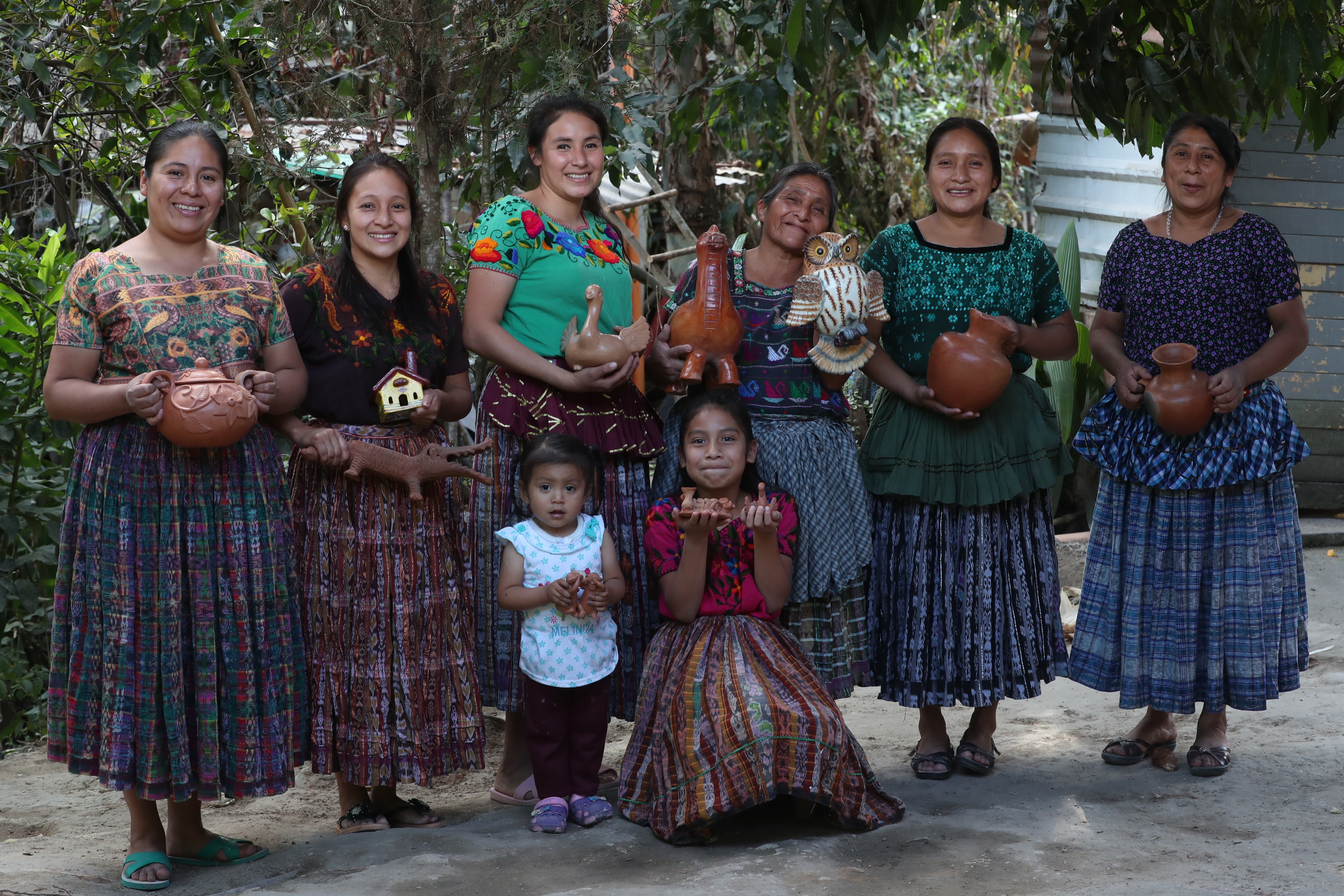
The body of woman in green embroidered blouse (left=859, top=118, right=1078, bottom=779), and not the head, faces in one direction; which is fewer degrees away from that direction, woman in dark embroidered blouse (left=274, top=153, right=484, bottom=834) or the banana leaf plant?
the woman in dark embroidered blouse

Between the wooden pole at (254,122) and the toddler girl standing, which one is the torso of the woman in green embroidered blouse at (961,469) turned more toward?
the toddler girl standing

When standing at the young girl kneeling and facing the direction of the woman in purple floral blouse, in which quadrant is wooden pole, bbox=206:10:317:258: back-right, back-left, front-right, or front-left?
back-left

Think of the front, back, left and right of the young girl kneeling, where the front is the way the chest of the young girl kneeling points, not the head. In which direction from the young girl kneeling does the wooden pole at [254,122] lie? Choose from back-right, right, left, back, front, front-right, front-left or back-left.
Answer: back-right

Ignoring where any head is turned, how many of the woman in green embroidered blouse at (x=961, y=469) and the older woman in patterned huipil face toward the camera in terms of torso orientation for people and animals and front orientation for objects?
2

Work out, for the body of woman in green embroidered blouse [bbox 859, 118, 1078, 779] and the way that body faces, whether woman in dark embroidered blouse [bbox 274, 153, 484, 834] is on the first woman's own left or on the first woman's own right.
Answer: on the first woman's own right

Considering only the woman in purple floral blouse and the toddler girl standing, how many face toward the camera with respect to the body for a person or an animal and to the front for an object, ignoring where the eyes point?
2

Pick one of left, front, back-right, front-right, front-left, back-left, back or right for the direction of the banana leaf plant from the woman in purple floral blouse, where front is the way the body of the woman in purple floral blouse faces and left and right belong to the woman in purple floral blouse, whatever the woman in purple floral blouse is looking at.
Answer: back

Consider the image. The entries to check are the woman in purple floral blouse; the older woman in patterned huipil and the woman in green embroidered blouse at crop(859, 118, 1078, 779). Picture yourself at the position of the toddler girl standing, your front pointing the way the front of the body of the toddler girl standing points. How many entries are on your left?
3
